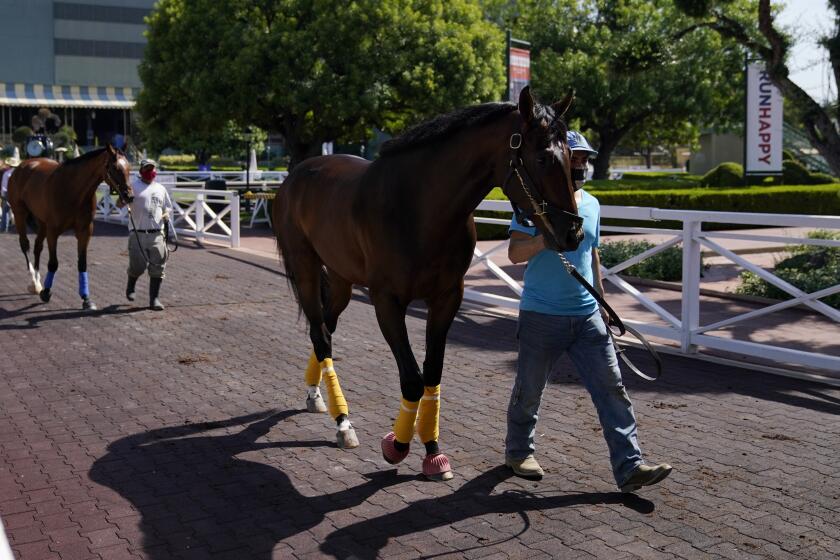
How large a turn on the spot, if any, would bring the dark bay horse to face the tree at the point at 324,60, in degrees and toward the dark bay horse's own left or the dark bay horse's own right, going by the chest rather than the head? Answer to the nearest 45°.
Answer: approximately 135° to the dark bay horse's own left

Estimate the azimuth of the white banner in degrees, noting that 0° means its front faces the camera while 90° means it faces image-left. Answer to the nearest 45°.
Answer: approximately 0°

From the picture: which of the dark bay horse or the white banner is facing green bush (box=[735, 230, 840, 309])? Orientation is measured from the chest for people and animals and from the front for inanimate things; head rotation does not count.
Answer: the white banner

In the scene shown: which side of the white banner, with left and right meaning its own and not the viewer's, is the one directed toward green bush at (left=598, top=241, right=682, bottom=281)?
front

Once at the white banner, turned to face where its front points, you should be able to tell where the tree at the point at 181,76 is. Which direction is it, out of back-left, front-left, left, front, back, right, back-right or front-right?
right

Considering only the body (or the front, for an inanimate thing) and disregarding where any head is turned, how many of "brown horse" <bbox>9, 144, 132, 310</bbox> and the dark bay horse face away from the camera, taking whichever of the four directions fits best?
0

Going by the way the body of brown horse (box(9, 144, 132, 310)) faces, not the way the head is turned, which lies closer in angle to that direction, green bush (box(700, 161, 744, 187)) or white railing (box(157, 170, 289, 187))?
the green bush

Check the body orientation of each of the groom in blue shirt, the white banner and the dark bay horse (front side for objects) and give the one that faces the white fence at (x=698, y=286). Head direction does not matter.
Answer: the white banner

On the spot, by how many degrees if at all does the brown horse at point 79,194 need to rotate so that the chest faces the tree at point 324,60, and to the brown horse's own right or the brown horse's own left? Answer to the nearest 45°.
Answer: approximately 90° to the brown horse's own left

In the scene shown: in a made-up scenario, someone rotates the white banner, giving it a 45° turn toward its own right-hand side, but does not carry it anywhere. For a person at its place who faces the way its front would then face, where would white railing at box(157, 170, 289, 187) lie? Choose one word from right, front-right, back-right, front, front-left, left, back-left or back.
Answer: right

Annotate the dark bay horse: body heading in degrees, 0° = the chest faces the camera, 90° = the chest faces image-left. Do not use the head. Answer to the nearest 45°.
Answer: approximately 315°

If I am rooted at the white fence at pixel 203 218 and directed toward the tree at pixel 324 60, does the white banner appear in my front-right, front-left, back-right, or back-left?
front-right
